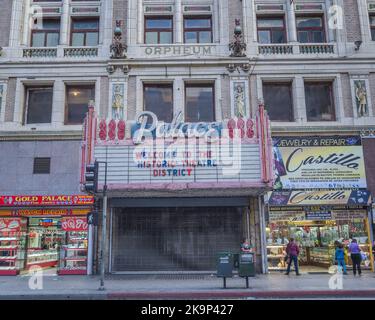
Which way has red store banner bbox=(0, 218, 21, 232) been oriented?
toward the camera

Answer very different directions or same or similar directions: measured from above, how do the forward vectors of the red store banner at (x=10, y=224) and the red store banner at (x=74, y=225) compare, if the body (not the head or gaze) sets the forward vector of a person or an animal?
same or similar directions

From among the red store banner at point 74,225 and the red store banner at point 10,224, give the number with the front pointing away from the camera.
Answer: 0

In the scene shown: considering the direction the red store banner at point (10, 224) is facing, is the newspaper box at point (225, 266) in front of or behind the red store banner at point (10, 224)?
in front

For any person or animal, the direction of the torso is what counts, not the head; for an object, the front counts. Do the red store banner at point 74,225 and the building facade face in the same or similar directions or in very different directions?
same or similar directions

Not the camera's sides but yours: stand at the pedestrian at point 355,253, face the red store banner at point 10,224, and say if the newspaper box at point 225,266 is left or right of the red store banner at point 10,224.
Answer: left

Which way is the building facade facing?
toward the camera

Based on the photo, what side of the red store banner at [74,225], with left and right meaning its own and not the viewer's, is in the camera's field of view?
front
